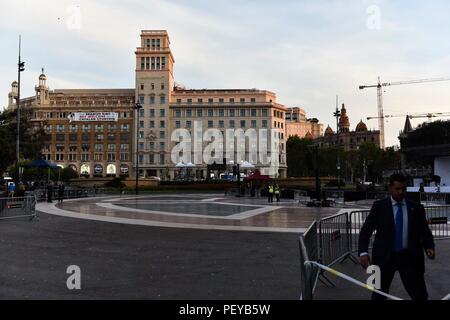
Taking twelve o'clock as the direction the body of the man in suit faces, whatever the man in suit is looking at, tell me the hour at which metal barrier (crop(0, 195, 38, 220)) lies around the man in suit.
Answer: The metal barrier is roughly at 4 o'clock from the man in suit.

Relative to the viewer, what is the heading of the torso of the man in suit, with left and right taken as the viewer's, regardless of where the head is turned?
facing the viewer

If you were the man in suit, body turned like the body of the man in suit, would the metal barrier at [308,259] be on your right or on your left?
on your right

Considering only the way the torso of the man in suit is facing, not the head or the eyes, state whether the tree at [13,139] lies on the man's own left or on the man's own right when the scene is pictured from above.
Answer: on the man's own right

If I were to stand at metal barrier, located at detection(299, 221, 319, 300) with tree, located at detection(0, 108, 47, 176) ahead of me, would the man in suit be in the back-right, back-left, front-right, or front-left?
back-right

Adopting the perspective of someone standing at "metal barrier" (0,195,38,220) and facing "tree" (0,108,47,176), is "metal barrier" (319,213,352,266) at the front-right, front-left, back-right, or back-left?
back-right
